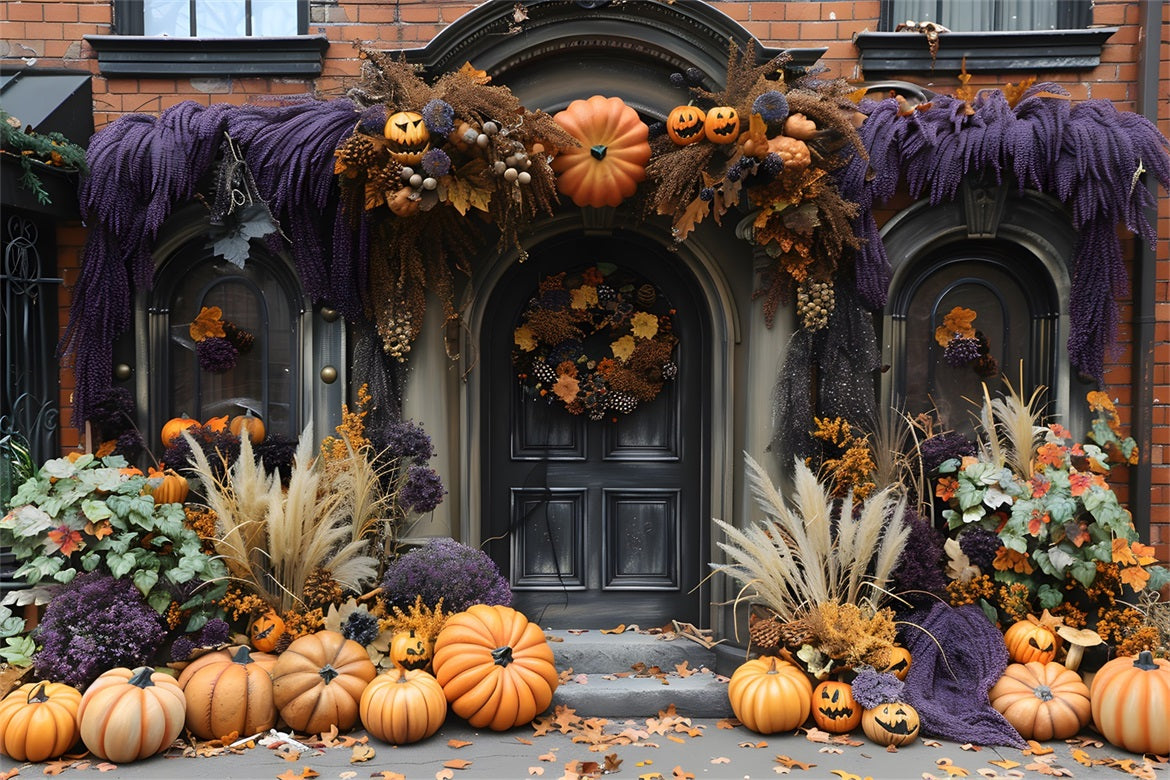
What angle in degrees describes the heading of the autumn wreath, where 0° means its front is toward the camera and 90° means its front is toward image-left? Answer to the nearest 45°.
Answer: approximately 0°

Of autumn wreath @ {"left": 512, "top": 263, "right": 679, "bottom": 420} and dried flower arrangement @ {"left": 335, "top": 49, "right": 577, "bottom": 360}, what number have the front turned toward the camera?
2

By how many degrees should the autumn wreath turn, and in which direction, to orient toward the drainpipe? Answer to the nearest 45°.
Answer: approximately 90° to its left

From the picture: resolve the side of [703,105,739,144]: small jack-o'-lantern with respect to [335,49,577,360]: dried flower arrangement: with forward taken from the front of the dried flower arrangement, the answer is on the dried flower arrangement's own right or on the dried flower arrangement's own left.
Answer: on the dried flower arrangement's own left

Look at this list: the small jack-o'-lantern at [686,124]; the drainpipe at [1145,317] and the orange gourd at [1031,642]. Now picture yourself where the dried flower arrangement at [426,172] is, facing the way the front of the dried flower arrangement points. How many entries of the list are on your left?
3

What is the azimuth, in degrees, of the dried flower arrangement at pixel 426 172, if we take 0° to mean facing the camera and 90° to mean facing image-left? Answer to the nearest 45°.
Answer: approximately 0°

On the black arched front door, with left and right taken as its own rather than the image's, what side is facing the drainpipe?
left

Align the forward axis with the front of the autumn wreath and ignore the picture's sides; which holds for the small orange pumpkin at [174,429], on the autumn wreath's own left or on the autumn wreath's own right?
on the autumn wreath's own right
